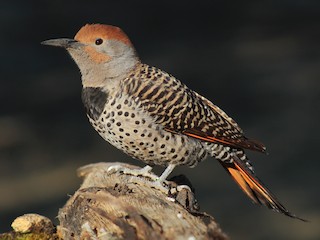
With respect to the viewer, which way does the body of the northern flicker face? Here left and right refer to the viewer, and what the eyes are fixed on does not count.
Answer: facing to the left of the viewer
